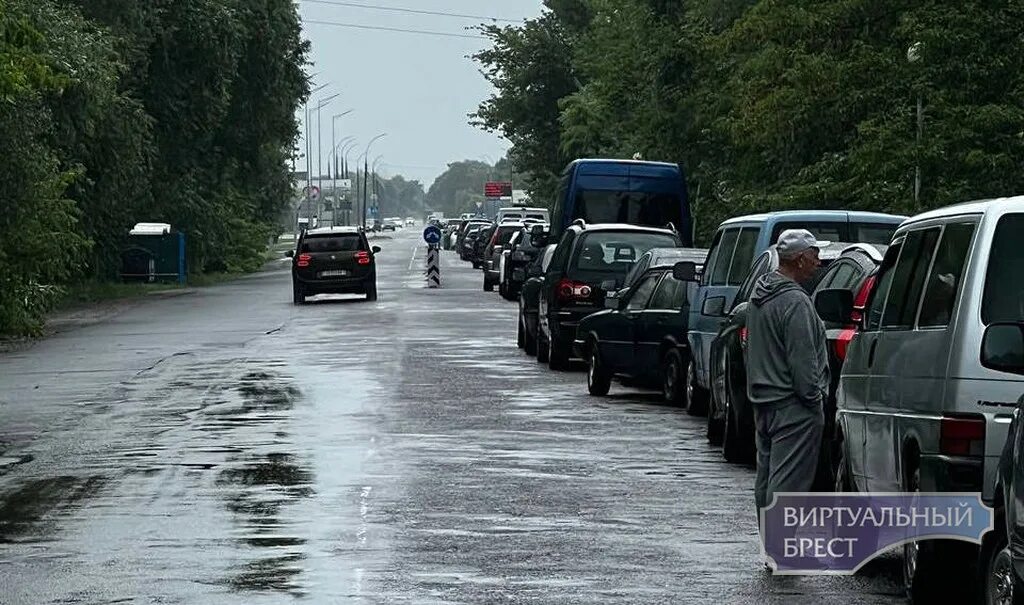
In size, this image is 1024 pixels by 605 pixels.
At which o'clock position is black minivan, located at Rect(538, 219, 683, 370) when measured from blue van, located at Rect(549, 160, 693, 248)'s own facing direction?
The black minivan is roughly at 6 o'clock from the blue van.

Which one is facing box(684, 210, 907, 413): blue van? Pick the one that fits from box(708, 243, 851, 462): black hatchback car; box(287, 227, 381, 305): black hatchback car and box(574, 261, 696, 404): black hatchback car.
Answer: box(708, 243, 851, 462): black hatchback car

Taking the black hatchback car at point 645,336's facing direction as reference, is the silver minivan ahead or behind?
behind

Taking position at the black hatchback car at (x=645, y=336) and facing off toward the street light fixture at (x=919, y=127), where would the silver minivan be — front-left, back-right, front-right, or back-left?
back-right

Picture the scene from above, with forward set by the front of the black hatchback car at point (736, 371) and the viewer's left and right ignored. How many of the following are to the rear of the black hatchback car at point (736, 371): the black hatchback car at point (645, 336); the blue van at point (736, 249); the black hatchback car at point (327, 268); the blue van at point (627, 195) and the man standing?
1

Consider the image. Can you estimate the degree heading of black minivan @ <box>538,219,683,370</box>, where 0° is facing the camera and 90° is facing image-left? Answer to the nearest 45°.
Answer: approximately 180°

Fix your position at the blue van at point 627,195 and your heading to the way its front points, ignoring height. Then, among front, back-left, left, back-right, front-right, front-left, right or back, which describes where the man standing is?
back

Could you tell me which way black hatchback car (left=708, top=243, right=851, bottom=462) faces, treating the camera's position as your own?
facing away from the viewer

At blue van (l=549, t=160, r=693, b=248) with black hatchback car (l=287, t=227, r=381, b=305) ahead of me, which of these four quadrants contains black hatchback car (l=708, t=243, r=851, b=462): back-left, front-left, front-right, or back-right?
back-left

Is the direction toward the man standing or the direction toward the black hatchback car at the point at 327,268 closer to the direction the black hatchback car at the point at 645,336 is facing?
the black hatchback car

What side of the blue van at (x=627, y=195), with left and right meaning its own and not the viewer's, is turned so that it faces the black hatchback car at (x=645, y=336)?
back

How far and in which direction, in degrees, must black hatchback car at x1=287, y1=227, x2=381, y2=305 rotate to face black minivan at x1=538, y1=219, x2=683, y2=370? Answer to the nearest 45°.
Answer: approximately 180°

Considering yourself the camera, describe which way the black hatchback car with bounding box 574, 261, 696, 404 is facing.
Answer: facing away from the viewer and to the left of the viewer

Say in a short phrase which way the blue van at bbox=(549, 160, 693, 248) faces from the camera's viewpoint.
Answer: facing away from the viewer

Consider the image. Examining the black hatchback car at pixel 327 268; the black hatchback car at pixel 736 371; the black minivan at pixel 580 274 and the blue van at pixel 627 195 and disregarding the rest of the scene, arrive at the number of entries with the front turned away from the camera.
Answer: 4

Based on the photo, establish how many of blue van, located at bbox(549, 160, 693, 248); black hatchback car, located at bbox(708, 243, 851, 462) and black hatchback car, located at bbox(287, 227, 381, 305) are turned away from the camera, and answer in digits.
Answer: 3

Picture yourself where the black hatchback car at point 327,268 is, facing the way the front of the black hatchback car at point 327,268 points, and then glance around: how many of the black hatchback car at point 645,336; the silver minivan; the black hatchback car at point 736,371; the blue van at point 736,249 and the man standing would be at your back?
5
